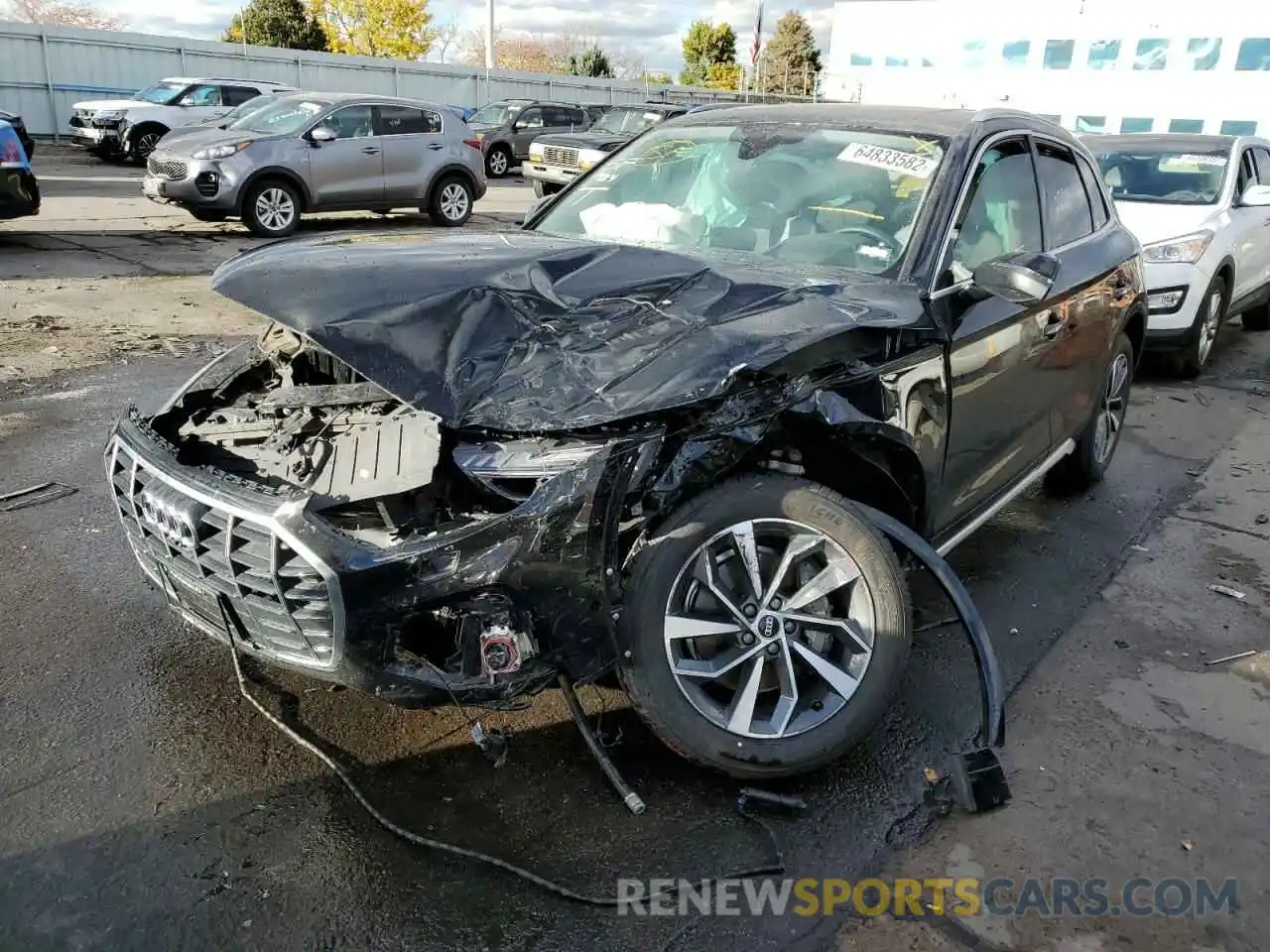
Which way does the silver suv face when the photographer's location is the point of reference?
facing the viewer and to the left of the viewer

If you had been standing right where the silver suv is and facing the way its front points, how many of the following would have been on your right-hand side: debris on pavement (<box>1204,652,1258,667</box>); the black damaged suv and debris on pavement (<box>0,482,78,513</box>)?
0

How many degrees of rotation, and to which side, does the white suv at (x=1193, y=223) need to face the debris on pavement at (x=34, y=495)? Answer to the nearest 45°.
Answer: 0° — it already faces it

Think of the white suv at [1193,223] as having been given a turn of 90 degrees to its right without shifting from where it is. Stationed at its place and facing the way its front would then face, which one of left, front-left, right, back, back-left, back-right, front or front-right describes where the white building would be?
front-right

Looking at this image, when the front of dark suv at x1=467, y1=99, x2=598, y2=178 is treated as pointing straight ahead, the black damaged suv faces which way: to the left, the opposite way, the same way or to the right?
the same way

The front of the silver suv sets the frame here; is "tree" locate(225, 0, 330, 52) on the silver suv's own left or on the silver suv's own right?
on the silver suv's own right

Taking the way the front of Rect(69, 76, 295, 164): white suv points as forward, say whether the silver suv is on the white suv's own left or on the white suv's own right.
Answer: on the white suv's own left

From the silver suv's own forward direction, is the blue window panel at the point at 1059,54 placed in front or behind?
behind

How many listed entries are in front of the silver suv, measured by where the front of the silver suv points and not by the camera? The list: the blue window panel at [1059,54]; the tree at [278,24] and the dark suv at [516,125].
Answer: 0

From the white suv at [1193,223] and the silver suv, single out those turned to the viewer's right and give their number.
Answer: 0

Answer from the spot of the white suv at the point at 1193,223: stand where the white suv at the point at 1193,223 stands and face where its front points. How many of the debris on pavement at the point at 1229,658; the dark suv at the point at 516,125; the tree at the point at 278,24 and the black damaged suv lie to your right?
2

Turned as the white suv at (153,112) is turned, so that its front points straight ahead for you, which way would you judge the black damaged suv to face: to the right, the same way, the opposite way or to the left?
the same way

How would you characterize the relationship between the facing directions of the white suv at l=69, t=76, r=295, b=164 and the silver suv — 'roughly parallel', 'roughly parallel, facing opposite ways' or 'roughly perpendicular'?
roughly parallel

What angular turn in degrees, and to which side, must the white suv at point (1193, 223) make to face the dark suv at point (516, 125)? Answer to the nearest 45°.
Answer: approximately 90° to its right
